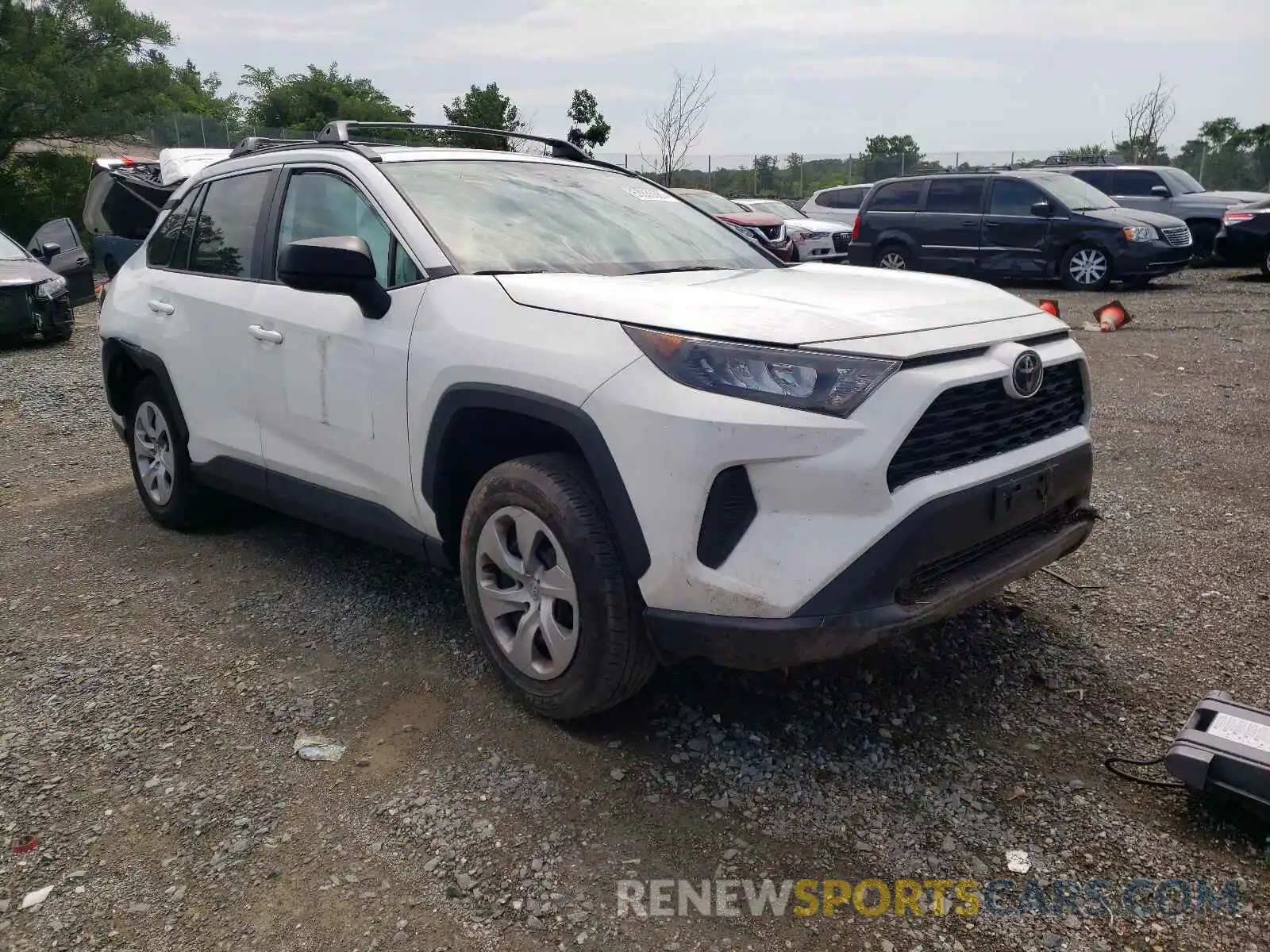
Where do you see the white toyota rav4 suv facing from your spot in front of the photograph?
facing the viewer and to the right of the viewer

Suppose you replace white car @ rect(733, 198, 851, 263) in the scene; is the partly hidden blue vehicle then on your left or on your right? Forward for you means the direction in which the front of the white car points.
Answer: on your right

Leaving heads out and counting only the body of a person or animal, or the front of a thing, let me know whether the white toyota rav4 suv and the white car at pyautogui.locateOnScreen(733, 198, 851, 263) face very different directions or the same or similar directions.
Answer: same or similar directions

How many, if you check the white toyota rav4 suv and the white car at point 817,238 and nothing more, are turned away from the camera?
0

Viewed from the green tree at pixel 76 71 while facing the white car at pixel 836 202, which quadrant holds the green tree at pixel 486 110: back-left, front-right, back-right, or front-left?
front-left

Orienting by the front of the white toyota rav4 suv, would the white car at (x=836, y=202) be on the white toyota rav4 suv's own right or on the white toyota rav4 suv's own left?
on the white toyota rav4 suv's own left

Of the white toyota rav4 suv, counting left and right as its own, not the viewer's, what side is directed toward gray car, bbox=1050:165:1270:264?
left

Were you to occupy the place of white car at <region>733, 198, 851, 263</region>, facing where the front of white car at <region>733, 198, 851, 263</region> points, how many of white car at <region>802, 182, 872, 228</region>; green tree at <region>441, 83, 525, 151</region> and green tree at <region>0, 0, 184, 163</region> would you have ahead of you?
0

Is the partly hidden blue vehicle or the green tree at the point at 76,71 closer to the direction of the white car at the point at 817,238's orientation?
the partly hidden blue vehicle

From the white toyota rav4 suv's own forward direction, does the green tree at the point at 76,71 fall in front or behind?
behind

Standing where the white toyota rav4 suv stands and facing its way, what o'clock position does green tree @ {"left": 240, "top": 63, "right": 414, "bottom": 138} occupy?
The green tree is roughly at 7 o'clock from the white toyota rav4 suv.

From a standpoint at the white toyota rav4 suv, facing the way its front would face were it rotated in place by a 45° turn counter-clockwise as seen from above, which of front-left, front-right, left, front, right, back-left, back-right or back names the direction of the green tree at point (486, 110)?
left

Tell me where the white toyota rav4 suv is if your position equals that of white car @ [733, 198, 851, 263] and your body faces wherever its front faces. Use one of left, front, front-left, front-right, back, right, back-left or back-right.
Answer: front-right
